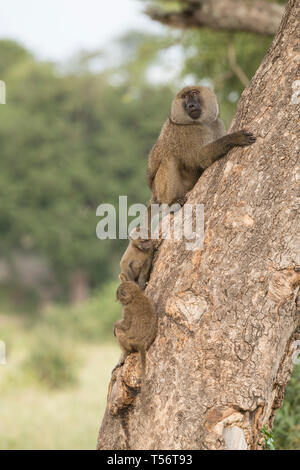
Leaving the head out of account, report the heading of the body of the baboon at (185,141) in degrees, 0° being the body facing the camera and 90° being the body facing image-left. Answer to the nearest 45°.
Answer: approximately 315°
